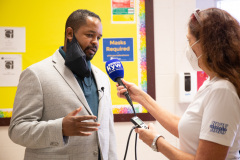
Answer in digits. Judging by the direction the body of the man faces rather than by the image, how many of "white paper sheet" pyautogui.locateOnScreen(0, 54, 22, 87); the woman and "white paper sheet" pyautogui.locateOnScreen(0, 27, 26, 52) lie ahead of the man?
1

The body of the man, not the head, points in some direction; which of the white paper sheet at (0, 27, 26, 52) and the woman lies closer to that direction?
the woman

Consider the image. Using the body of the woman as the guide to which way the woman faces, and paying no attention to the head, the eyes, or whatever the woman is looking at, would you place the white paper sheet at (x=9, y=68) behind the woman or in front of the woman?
in front

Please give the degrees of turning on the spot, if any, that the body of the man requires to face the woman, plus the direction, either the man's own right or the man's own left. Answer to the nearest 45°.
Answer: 0° — they already face them

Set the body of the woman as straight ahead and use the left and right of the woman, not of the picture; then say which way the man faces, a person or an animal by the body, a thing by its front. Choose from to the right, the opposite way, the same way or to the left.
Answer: the opposite way

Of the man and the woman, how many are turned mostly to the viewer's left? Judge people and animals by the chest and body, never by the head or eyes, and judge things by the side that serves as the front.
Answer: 1

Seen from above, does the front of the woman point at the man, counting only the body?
yes

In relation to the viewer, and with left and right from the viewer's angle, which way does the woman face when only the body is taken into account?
facing to the left of the viewer

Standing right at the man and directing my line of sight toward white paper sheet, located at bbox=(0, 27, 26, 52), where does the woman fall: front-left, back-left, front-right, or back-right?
back-right

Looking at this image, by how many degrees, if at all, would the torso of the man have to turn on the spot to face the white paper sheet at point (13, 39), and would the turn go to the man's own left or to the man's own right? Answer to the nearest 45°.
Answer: approximately 180°

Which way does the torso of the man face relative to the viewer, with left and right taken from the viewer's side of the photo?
facing the viewer and to the right of the viewer
